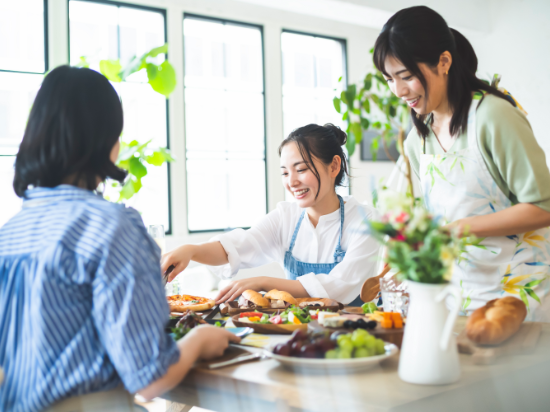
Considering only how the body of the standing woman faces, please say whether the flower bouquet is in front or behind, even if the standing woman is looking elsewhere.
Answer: in front

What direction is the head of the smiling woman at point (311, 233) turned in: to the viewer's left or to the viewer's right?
to the viewer's left

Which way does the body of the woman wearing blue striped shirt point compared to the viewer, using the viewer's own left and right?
facing away from the viewer and to the right of the viewer

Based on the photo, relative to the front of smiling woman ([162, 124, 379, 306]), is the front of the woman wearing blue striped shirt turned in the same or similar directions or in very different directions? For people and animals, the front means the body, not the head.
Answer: very different directions

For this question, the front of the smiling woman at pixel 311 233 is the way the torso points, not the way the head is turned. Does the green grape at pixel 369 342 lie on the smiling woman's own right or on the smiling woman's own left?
on the smiling woman's own left

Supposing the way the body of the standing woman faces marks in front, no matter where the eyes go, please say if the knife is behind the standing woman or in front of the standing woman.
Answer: in front

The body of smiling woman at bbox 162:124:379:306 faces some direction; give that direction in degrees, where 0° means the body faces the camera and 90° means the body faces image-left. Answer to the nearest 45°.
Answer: approximately 45°

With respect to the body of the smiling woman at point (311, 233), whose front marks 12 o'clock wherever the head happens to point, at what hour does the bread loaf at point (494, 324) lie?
The bread loaf is roughly at 10 o'clock from the smiling woman.

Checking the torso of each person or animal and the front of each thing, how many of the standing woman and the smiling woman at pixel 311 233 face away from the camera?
0

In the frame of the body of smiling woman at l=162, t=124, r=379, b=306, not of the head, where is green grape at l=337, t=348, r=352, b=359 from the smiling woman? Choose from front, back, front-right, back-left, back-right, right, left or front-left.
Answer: front-left

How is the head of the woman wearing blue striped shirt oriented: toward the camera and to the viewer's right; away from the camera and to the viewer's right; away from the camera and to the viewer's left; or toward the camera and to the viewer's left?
away from the camera and to the viewer's right

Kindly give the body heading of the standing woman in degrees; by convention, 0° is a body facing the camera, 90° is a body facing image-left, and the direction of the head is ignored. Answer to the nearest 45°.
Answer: approximately 45°
